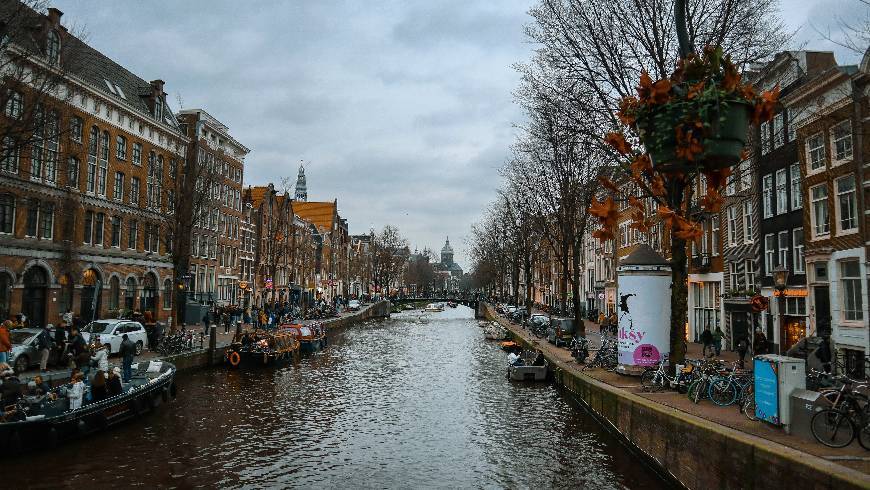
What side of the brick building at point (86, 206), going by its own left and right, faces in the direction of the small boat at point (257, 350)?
front

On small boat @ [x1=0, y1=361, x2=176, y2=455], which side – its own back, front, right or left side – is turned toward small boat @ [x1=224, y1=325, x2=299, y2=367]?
front

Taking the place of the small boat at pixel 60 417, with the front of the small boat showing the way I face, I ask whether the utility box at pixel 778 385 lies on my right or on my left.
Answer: on my right

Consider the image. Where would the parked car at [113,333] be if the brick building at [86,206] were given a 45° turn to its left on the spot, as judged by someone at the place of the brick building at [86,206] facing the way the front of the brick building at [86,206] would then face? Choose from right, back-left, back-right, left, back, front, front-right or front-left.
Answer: right

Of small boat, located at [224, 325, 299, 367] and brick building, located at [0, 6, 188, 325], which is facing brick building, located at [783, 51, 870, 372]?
brick building, located at [0, 6, 188, 325]

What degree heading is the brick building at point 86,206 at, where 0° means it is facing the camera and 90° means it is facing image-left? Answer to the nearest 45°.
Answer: approximately 315°

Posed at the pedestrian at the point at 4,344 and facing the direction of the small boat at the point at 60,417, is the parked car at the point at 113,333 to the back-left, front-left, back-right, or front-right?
back-left

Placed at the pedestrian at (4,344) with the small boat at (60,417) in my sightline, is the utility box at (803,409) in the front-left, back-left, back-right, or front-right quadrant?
front-left

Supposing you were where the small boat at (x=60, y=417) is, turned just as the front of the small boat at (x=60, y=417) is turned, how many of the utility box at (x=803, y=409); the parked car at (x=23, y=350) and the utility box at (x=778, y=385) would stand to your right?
2

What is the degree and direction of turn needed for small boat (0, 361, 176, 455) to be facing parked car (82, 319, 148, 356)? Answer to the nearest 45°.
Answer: approximately 45° to its left

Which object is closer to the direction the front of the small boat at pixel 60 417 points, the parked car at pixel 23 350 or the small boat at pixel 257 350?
the small boat

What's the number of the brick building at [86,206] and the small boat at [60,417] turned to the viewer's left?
0

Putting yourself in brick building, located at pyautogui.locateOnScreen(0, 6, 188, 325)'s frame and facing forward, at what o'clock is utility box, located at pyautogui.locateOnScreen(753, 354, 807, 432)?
The utility box is roughly at 1 o'clock from the brick building.

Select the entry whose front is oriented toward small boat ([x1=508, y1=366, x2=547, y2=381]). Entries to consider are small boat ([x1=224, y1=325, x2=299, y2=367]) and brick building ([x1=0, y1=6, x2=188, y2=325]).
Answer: the brick building

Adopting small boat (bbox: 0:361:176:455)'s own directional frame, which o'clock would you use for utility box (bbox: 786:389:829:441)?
The utility box is roughly at 3 o'clock from the small boat.
